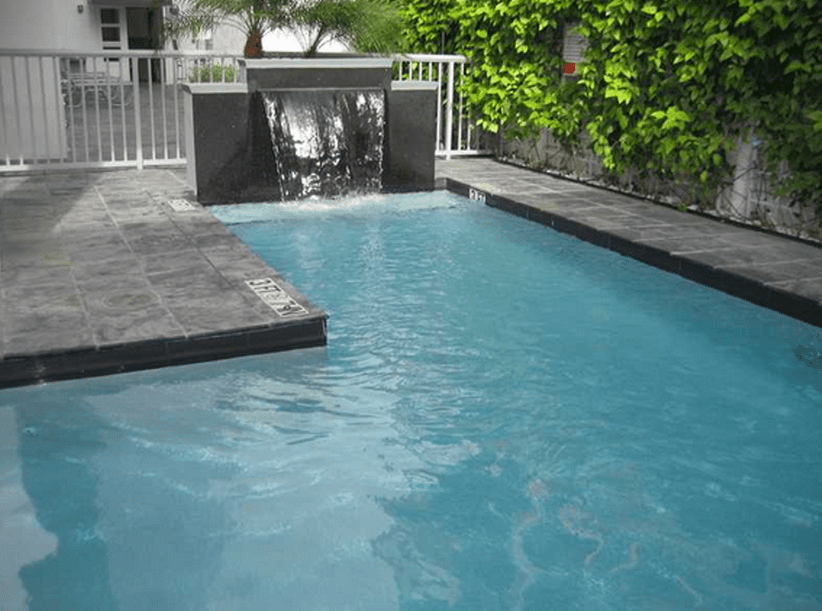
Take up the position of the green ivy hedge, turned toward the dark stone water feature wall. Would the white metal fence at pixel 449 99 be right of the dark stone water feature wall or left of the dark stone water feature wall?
right

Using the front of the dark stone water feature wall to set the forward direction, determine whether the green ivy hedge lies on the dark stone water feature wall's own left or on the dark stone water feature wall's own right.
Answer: on the dark stone water feature wall's own left

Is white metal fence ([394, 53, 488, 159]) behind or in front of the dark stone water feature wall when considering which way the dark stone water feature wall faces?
behind

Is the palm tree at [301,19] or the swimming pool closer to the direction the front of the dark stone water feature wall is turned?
the swimming pool

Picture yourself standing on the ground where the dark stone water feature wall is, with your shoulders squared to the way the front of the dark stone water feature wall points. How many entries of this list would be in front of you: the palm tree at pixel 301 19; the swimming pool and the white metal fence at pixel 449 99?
1

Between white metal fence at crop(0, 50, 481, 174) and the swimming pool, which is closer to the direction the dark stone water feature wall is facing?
the swimming pool

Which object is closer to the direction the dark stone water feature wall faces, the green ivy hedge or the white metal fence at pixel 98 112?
the green ivy hedge

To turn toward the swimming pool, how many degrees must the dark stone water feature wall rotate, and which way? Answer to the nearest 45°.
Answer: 0° — it already faces it

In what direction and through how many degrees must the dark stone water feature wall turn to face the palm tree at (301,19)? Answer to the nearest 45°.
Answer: approximately 180°

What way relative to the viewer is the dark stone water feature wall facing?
toward the camera

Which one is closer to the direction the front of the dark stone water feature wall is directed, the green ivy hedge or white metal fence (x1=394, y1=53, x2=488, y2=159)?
the green ivy hedge
